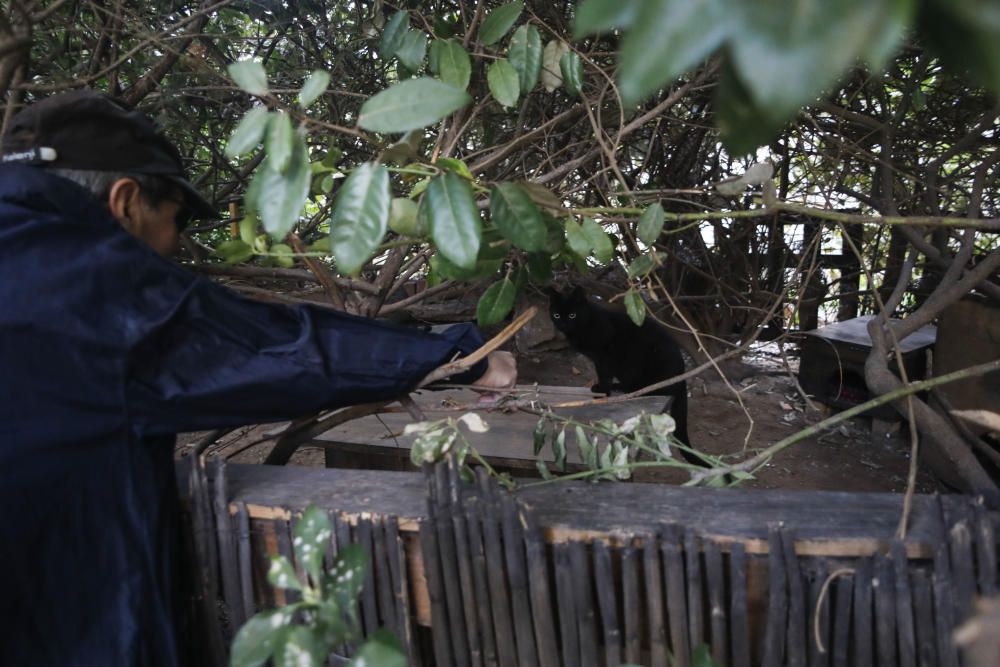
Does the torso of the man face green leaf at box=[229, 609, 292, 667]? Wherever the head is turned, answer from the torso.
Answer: no

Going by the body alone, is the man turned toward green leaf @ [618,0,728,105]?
no

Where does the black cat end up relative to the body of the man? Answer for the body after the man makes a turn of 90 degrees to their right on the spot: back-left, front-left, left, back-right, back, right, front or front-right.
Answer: left

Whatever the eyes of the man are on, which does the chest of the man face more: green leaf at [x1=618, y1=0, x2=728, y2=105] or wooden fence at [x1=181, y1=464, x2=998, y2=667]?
the wooden fence

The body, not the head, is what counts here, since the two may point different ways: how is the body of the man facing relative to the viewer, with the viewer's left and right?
facing away from the viewer and to the right of the viewer

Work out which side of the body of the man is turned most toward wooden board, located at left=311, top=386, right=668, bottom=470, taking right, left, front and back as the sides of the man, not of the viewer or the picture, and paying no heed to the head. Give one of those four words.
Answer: front

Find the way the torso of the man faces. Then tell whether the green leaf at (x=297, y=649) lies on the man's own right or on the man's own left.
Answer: on the man's own right

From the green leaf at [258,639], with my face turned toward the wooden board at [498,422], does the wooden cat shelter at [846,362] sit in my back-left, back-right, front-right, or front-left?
front-right

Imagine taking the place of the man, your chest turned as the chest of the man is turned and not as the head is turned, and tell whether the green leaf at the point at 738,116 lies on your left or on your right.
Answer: on your right

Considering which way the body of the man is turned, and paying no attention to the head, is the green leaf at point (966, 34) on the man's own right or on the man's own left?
on the man's own right
